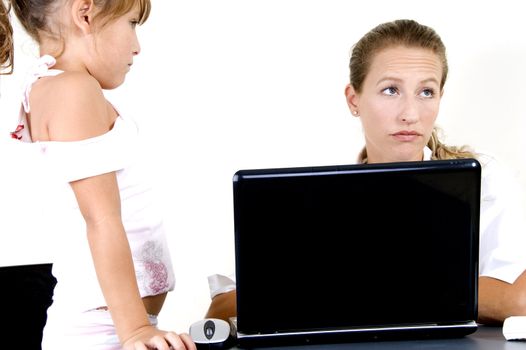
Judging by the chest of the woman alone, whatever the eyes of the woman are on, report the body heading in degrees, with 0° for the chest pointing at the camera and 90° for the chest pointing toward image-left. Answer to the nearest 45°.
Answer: approximately 0°

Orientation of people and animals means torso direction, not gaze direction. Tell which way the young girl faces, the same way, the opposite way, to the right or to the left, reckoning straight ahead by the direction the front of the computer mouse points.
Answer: to the left

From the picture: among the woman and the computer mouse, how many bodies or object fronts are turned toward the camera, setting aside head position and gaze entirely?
2

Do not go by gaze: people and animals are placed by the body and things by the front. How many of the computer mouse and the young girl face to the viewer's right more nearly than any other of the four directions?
1

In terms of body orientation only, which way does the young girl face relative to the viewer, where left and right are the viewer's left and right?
facing to the right of the viewer

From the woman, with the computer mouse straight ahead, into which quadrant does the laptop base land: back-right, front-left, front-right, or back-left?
front-left

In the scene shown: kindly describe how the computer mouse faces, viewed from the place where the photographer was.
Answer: facing the viewer

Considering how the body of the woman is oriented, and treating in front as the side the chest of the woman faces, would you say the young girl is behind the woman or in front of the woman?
in front

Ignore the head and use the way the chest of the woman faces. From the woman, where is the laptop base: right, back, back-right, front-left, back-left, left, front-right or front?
front

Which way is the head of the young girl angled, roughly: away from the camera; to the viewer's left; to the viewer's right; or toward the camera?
to the viewer's right

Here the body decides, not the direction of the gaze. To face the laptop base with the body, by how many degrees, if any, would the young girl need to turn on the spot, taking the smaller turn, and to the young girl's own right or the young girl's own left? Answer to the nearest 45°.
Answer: approximately 45° to the young girl's own right

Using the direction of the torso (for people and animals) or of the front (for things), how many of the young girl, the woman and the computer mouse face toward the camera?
2

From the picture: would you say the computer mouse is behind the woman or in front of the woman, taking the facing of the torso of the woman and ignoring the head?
in front
